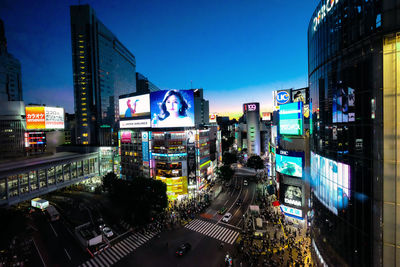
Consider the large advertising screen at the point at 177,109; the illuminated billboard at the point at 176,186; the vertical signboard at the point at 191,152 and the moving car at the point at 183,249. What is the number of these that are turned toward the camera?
3

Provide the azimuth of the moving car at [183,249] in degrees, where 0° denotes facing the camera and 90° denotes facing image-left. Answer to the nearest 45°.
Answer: approximately 225°

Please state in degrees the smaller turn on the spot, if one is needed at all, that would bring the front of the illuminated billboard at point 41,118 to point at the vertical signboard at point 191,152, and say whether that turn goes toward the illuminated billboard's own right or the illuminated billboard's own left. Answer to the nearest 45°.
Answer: approximately 45° to the illuminated billboard's own left

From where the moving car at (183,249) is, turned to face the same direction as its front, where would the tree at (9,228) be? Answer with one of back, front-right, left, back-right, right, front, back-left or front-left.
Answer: back-left

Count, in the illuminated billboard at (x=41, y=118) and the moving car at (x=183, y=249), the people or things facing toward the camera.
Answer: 1

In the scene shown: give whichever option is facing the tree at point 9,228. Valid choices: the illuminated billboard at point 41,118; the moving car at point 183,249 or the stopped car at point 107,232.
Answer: the illuminated billboard

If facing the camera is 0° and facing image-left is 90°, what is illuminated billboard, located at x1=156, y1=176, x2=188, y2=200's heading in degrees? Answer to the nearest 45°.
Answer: approximately 0°
